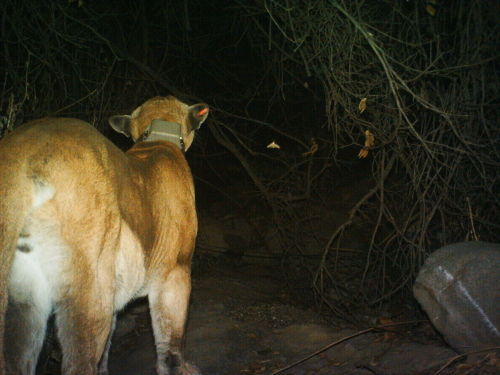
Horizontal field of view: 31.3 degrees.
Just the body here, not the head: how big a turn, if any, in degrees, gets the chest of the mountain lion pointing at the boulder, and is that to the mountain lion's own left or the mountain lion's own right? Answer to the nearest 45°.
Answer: approximately 45° to the mountain lion's own right

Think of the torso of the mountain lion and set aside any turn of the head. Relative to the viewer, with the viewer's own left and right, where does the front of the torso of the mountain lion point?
facing away from the viewer and to the right of the viewer
